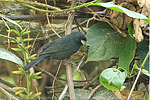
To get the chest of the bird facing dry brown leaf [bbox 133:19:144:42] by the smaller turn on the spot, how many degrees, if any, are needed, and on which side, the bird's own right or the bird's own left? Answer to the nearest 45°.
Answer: approximately 45° to the bird's own right

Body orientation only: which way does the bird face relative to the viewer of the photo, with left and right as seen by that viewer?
facing to the right of the viewer

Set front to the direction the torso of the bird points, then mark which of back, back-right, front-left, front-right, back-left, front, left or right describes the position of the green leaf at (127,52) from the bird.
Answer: front-right

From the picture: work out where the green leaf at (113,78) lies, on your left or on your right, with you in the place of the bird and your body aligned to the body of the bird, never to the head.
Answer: on your right

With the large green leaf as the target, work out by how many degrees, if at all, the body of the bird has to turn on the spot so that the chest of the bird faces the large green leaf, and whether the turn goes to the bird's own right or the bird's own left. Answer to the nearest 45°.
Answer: approximately 45° to the bird's own right

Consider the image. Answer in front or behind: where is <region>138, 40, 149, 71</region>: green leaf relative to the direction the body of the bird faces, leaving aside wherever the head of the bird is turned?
in front
